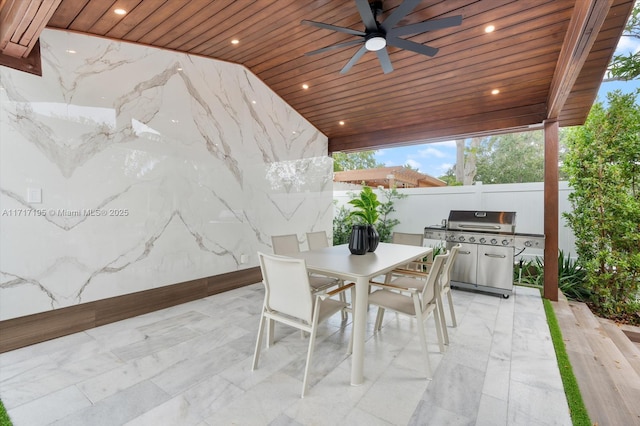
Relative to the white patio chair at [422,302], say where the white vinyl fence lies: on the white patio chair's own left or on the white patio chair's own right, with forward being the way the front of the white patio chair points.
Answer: on the white patio chair's own right

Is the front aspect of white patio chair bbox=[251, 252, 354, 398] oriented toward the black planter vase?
yes

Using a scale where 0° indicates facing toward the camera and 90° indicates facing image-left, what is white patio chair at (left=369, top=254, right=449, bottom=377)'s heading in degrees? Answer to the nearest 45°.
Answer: approximately 135°

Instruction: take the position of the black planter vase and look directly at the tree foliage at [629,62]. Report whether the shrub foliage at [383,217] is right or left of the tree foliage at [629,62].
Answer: left

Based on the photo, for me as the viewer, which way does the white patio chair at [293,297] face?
facing away from the viewer and to the right of the viewer

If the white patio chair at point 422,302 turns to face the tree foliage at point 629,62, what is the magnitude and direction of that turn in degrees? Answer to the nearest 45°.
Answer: approximately 90° to its right

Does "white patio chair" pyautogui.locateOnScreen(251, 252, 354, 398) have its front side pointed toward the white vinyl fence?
yes

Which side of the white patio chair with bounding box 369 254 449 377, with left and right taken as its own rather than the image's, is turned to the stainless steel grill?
right
